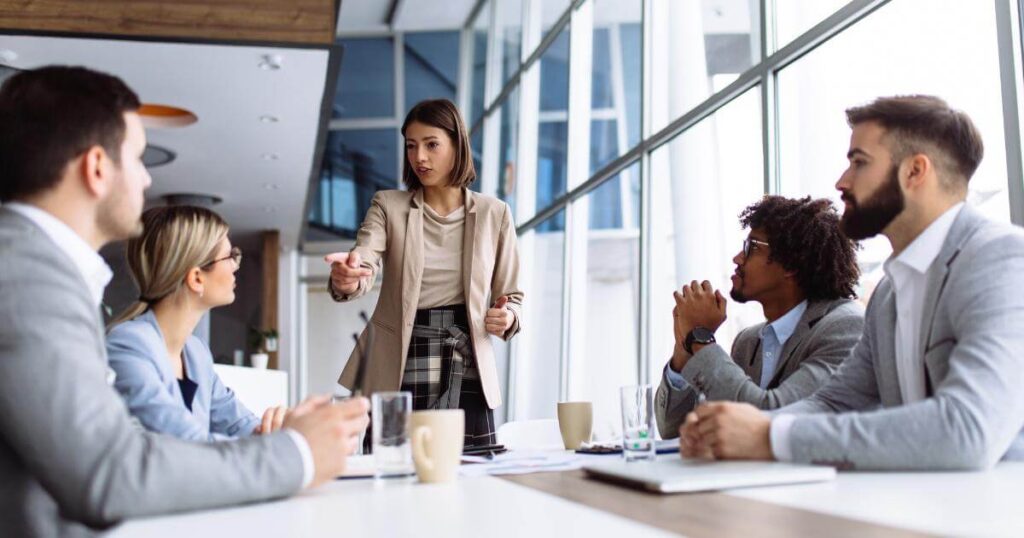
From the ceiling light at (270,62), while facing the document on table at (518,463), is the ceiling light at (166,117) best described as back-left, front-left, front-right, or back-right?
back-right

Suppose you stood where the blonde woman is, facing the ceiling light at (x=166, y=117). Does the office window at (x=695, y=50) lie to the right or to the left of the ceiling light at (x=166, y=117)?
right

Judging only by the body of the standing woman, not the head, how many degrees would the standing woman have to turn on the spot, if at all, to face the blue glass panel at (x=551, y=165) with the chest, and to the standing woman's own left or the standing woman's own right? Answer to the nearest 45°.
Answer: approximately 180°

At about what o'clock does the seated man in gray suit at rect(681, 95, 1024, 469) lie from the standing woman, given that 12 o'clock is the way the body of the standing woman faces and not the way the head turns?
The seated man in gray suit is roughly at 11 o'clock from the standing woman.

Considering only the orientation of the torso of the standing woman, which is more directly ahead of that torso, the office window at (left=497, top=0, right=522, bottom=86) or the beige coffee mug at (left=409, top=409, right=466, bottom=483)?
the beige coffee mug

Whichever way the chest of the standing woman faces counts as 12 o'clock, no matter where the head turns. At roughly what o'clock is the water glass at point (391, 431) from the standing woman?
The water glass is roughly at 12 o'clock from the standing woman.

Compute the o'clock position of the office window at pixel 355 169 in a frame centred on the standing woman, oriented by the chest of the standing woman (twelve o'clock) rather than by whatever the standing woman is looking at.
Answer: The office window is roughly at 6 o'clock from the standing woman.

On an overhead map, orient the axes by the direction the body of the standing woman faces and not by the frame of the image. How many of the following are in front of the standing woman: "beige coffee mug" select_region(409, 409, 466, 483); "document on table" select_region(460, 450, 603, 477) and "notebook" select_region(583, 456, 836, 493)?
3

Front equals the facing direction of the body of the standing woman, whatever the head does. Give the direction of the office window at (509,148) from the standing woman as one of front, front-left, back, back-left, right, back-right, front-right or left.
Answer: back

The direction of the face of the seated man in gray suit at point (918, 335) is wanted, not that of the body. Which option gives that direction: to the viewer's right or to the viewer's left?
to the viewer's left

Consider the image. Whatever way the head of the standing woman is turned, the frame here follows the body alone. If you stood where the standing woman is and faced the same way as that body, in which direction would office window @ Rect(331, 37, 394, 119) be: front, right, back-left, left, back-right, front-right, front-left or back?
back

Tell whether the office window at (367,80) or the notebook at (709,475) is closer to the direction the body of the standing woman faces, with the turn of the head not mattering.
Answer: the notebook

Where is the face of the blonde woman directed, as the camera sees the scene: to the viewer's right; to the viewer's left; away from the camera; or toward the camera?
to the viewer's right

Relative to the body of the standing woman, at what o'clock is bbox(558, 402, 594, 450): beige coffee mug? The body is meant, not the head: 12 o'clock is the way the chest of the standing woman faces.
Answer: The beige coffee mug is roughly at 11 o'clock from the standing woman.

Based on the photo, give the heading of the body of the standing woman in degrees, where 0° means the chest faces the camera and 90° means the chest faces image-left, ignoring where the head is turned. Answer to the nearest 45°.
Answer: approximately 0°
